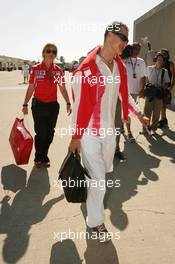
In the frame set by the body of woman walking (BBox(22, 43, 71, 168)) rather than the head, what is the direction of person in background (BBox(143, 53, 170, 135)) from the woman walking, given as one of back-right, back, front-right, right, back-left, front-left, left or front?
back-left

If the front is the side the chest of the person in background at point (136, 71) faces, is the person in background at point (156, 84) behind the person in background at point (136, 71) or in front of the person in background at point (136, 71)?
behind

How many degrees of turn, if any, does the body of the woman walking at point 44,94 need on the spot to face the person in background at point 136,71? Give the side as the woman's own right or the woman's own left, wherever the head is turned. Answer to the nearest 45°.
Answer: approximately 135° to the woman's own left

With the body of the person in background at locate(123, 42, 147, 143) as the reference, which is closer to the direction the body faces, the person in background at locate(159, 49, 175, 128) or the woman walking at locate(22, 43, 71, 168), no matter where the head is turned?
the woman walking

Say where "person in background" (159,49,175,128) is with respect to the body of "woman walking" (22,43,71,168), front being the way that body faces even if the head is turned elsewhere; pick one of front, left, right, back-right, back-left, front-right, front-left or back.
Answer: back-left

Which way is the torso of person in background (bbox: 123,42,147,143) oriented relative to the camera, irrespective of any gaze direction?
toward the camera

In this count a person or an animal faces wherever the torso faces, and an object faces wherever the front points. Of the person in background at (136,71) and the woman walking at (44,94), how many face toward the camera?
2

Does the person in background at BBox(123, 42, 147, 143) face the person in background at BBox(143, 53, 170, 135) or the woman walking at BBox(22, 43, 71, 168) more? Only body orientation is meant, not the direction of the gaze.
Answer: the woman walking

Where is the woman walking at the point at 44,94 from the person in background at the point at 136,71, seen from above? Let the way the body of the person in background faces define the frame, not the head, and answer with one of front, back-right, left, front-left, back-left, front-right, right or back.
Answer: front-right

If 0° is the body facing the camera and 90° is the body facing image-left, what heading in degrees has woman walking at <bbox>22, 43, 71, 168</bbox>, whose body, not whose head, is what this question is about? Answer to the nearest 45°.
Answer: approximately 0°
